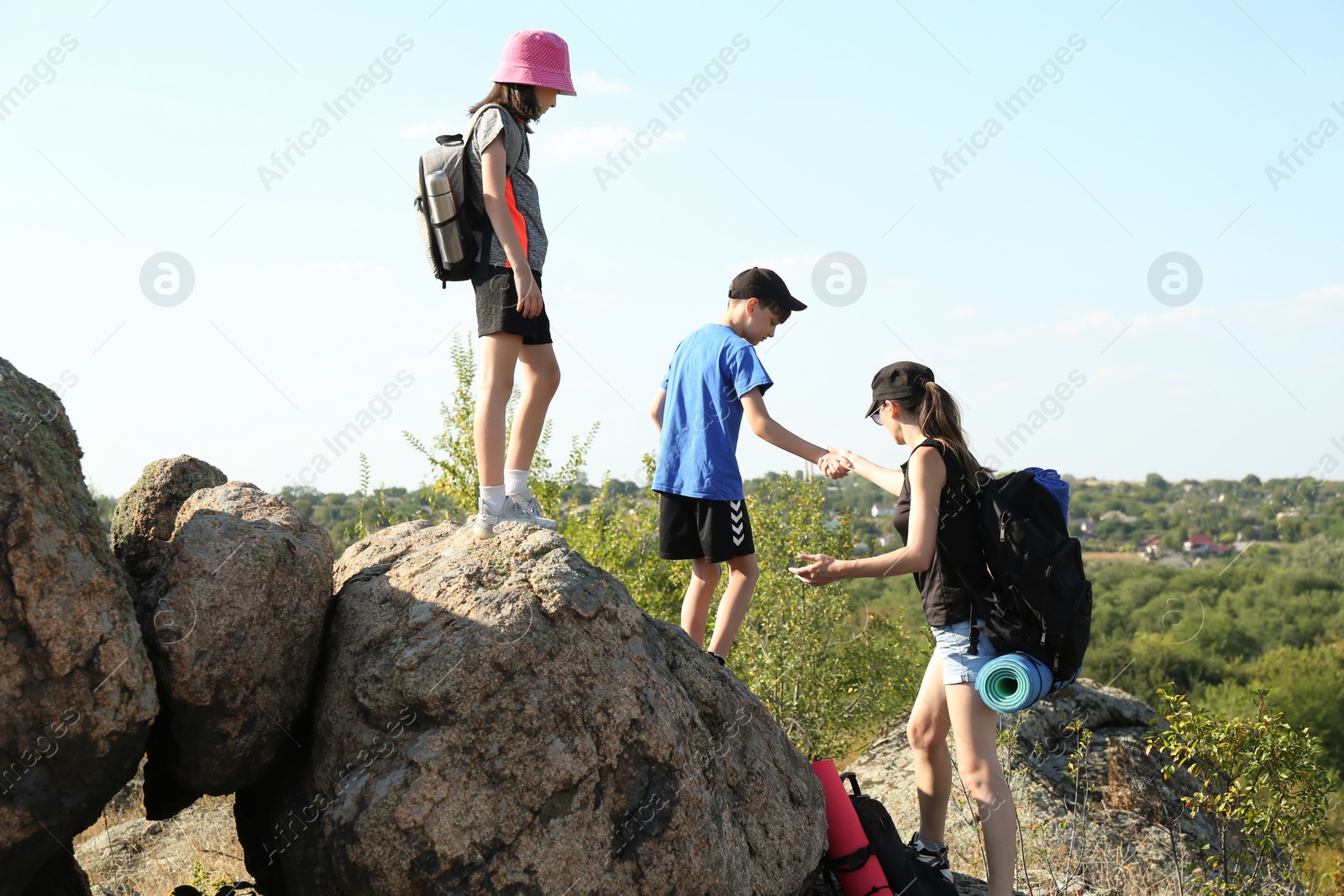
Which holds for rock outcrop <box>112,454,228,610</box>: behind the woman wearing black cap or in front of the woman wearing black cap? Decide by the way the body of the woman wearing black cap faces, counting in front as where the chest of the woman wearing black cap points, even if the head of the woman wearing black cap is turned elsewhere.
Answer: in front

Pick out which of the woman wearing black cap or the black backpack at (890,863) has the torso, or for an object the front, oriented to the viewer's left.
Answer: the woman wearing black cap

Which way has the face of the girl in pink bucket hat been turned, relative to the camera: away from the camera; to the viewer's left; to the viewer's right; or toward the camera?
to the viewer's right

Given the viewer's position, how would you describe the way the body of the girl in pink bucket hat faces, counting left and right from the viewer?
facing to the right of the viewer

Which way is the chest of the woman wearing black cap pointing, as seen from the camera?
to the viewer's left

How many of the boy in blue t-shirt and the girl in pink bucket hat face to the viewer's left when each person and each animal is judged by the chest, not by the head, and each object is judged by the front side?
0

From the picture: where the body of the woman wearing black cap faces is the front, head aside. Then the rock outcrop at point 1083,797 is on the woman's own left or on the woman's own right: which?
on the woman's own right

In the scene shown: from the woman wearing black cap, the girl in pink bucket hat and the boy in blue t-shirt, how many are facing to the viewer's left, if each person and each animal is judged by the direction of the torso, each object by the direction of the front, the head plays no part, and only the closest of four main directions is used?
1

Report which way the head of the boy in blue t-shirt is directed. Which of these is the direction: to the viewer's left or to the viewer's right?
to the viewer's right
